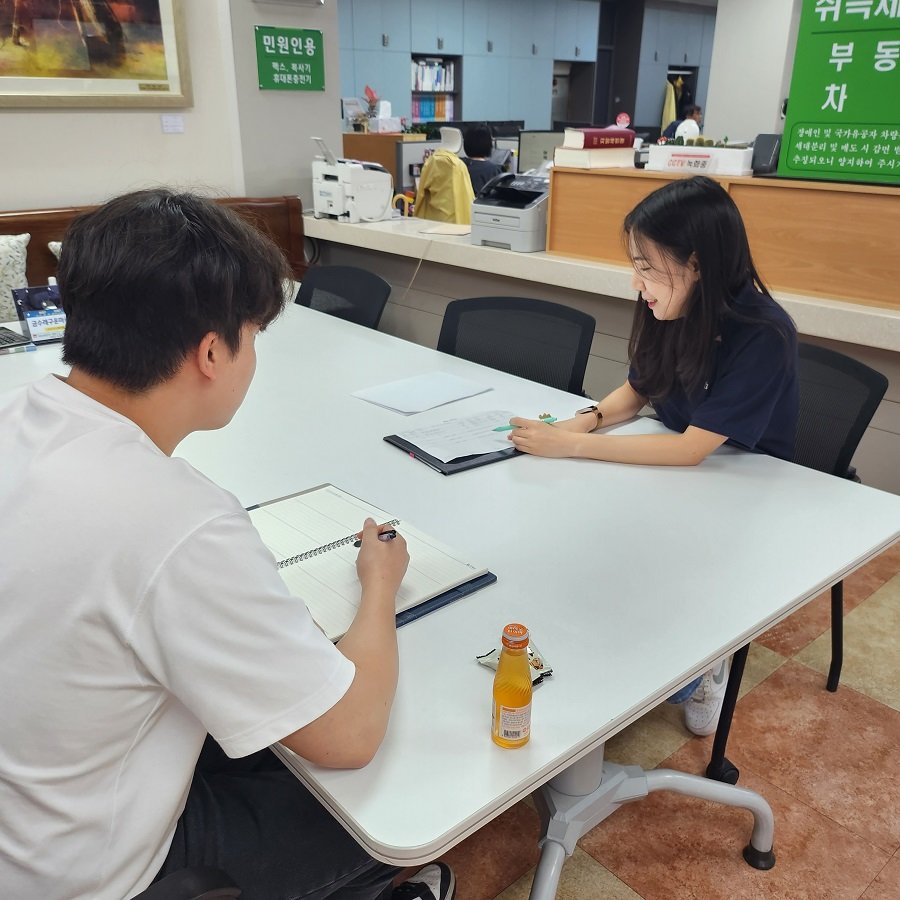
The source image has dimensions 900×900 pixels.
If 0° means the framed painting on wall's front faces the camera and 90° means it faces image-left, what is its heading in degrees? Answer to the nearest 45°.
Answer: approximately 0°

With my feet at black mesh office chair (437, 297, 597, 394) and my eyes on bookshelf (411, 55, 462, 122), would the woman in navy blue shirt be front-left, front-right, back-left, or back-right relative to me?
back-right

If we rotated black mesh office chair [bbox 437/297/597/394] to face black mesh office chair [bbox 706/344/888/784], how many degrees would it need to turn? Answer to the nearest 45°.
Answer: approximately 90° to its left

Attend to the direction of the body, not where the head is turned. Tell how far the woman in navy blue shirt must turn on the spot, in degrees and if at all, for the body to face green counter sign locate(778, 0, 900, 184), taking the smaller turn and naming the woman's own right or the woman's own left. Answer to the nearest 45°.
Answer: approximately 135° to the woman's own right

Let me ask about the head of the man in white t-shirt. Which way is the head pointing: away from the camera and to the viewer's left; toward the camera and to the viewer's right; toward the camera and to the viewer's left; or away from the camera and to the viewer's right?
away from the camera and to the viewer's right

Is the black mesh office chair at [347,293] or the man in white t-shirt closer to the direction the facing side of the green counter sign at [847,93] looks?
the man in white t-shirt

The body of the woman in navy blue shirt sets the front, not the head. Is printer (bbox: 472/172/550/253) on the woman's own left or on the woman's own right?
on the woman's own right

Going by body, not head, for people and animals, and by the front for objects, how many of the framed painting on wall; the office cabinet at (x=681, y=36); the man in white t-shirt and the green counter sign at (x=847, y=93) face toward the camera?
3

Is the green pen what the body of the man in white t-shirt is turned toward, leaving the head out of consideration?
yes

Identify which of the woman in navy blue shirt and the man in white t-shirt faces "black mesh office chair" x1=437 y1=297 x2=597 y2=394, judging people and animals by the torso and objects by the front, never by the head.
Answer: the man in white t-shirt

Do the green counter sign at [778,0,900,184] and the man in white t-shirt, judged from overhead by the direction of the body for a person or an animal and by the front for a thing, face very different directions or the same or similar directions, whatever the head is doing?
very different directions

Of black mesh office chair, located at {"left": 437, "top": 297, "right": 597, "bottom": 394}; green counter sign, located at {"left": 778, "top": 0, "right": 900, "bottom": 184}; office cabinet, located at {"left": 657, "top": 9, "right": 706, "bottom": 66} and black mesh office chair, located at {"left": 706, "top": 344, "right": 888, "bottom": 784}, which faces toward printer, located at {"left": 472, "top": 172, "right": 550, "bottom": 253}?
the office cabinet

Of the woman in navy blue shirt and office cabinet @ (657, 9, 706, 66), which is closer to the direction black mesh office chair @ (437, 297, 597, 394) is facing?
the woman in navy blue shirt
